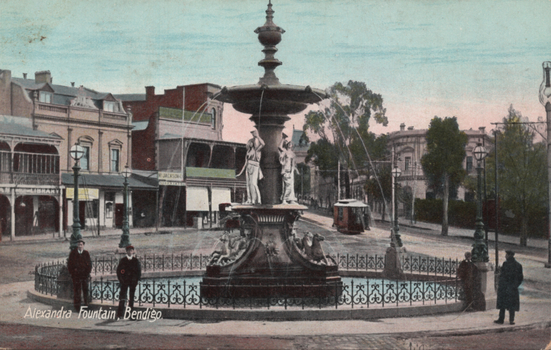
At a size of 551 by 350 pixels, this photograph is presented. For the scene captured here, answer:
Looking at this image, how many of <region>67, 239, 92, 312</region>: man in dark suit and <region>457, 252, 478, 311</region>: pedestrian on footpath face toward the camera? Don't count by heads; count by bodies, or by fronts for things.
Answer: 2

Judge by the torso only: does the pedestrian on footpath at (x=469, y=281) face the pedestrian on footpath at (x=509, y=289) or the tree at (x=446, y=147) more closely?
the pedestrian on footpath

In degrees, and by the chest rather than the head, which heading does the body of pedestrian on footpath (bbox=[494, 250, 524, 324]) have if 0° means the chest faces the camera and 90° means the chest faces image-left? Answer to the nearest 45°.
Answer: approximately 45°

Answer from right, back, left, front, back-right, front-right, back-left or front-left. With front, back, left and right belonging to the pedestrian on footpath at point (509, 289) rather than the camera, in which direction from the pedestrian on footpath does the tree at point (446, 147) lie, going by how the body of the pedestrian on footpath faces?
back-right

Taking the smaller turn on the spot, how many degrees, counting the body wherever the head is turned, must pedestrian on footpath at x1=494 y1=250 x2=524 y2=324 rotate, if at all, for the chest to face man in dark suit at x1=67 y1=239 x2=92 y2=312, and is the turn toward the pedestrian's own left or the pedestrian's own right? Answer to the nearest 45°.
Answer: approximately 45° to the pedestrian's own right

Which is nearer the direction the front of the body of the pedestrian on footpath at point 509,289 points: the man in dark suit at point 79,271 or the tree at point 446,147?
the man in dark suit
